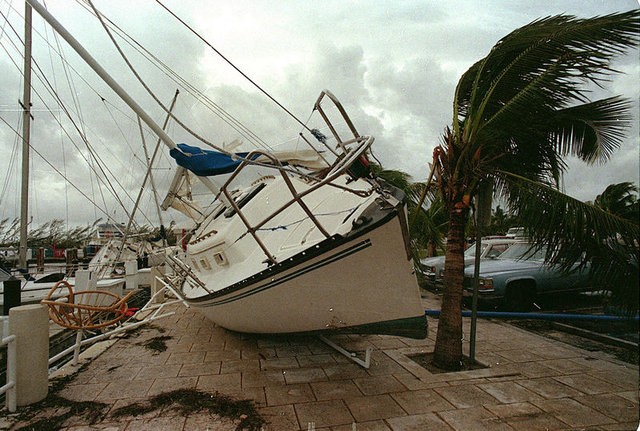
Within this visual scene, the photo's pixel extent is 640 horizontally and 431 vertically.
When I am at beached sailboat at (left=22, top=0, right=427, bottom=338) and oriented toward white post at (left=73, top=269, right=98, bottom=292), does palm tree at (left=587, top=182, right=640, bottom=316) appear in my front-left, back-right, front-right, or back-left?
back-right

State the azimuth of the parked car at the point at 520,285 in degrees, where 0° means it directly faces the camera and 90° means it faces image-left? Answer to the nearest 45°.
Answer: approximately 45°

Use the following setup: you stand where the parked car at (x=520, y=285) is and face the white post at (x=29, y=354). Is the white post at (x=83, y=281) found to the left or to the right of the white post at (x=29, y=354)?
right

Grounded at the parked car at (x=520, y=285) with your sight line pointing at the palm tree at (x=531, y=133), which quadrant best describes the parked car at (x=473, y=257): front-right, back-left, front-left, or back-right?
back-right

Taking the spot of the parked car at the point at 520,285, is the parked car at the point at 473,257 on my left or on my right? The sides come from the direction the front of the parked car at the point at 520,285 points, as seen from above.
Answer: on my right

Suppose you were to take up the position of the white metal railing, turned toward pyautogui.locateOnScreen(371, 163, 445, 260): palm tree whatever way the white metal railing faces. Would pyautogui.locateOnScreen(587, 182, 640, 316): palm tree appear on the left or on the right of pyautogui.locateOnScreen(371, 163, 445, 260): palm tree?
right

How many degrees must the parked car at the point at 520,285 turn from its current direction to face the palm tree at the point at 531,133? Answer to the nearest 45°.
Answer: approximately 45° to its left
